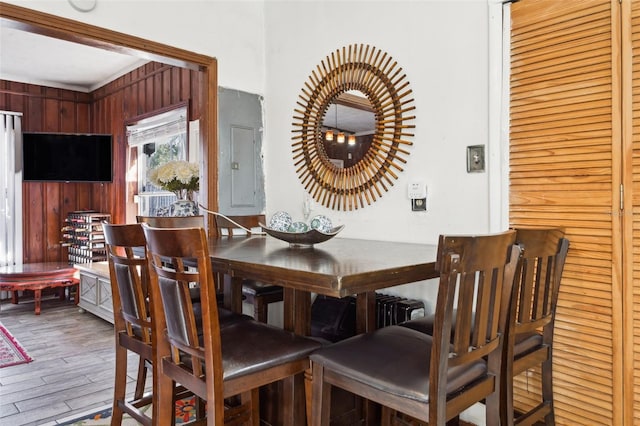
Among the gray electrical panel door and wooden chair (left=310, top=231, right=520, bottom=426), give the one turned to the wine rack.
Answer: the wooden chair

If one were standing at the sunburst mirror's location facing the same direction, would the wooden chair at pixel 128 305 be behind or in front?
in front

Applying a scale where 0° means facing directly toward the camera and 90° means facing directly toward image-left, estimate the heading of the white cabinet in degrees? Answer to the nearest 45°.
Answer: approximately 45°

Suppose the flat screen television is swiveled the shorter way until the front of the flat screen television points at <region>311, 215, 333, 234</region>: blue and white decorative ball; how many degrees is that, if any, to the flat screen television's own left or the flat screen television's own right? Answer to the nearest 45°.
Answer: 0° — it already faces it

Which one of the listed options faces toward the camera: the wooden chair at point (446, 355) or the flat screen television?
the flat screen television

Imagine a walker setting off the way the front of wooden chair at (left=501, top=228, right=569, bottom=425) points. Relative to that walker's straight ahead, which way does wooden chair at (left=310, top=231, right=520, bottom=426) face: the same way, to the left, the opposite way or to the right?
the same way

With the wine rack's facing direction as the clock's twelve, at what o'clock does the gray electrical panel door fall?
The gray electrical panel door is roughly at 10 o'clock from the wine rack.

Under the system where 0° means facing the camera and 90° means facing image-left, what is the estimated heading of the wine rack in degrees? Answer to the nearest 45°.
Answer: approximately 45°

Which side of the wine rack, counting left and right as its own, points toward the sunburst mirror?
left

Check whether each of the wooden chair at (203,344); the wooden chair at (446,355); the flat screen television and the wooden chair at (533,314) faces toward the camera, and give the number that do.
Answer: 1

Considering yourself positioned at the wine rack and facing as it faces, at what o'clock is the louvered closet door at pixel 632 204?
The louvered closet door is roughly at 10 o'clock from the wine rack.

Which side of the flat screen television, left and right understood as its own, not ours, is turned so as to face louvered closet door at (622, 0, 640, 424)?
front

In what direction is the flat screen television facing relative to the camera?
toward the camera

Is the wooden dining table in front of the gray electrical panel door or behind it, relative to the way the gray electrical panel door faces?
in front

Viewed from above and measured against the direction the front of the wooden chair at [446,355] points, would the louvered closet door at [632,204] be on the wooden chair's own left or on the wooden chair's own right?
on the wooden chair's own right

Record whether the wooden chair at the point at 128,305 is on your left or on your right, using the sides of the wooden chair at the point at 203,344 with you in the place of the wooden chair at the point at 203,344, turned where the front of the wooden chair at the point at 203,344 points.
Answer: on your left

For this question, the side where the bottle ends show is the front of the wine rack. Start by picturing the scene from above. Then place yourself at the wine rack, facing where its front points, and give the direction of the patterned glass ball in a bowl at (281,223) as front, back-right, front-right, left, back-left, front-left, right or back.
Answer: front-left

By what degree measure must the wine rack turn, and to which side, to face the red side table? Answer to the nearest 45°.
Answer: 0° — it already faces it

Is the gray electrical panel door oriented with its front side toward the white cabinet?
no
